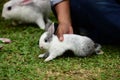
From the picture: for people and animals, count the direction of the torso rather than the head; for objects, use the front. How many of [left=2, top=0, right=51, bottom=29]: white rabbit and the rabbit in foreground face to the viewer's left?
2

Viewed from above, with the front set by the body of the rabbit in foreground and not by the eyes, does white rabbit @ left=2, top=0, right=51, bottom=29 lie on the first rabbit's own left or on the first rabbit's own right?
on the first rabbit's own right

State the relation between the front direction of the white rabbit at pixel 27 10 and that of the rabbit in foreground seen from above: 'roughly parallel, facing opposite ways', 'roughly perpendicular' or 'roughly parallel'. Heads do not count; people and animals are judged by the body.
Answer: roughly parallel

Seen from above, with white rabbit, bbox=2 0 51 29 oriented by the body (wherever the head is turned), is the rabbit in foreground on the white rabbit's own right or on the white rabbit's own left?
on the white rabbit's own left

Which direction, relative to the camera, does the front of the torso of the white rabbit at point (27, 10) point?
to the viewer's left

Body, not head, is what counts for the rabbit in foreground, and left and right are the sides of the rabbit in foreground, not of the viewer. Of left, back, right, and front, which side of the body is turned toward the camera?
left
